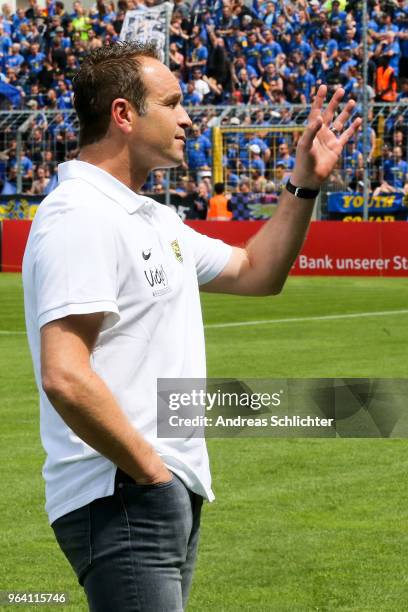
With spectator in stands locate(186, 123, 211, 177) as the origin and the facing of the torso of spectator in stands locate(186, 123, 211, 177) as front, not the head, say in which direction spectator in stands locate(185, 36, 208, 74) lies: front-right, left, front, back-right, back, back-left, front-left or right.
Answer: back

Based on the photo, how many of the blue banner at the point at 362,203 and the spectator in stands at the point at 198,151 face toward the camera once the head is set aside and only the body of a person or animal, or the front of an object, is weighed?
2

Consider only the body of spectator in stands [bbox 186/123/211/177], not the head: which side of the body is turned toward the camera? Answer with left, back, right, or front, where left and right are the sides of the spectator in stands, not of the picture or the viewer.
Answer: front

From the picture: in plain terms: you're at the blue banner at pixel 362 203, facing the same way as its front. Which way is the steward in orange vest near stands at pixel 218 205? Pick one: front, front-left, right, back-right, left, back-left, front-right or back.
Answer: right

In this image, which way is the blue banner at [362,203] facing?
toward the camera

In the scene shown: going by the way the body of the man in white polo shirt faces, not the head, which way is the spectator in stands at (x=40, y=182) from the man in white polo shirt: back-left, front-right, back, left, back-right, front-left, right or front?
back-left

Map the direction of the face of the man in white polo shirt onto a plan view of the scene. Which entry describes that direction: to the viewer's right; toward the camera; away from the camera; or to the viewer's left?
to the viewer's right
